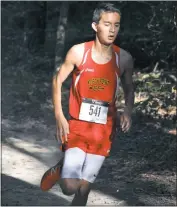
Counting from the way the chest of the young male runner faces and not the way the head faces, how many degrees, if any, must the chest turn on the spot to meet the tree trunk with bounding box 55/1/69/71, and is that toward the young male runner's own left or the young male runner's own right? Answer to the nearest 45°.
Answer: approximately 135° to the young male runner's own left

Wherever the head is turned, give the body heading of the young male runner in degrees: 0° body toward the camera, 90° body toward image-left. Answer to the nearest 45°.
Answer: approximately 315°
